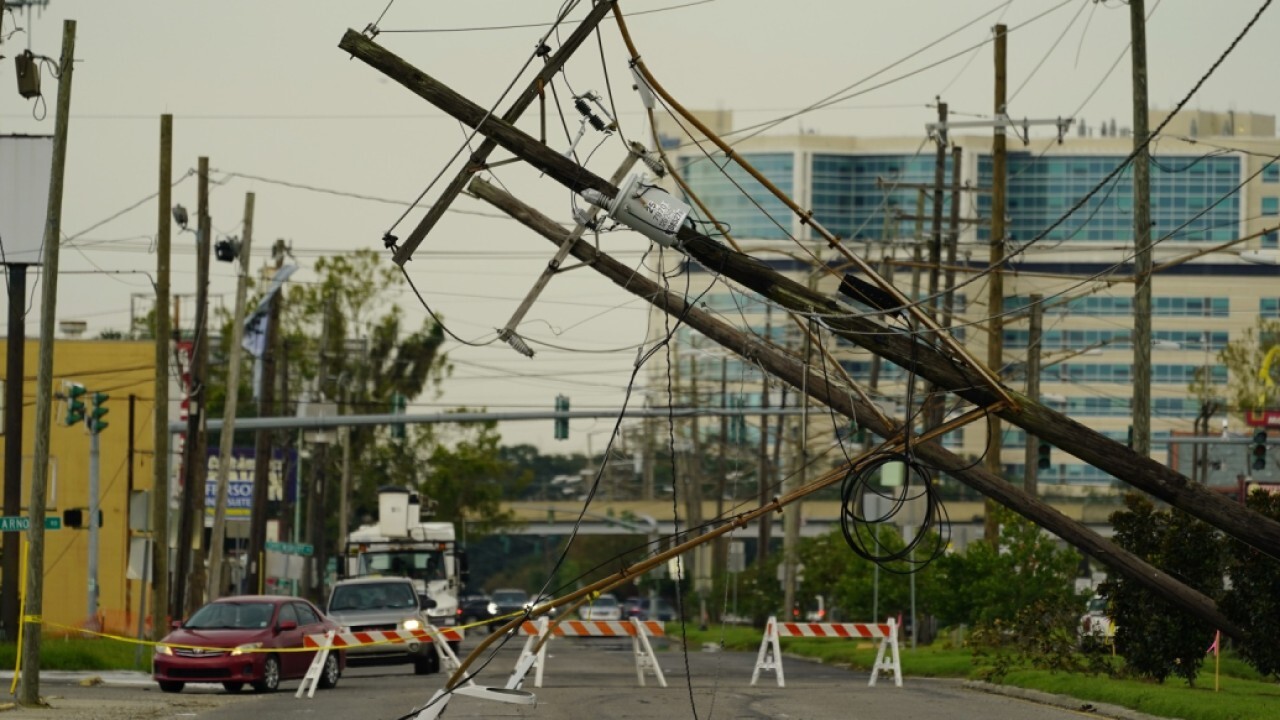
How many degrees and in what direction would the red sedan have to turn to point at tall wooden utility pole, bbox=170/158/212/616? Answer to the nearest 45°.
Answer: approximately 135° to its right

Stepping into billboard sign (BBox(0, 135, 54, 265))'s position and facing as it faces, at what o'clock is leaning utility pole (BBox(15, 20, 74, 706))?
The leaning utility pole is roughly at 12 o'clock from the billboard sign.

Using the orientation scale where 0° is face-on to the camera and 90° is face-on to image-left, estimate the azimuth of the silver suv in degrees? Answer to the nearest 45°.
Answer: approximately 0°

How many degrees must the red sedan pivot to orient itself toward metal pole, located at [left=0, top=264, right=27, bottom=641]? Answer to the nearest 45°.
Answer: approximately 90° to its right

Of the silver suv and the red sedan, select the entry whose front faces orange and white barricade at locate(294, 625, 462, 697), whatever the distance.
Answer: the silver suv

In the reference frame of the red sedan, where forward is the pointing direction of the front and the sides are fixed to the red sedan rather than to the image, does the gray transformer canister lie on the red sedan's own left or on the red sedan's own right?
on the red sedan's own left
